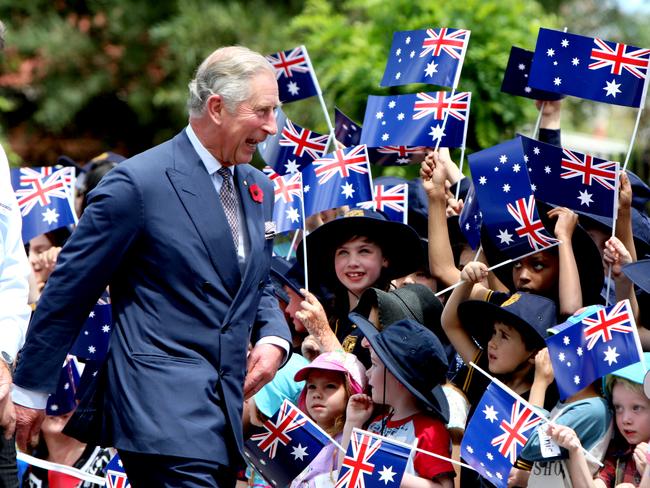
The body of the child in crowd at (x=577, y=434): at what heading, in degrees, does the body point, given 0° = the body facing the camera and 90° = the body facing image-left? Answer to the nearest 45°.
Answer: approximately 45°

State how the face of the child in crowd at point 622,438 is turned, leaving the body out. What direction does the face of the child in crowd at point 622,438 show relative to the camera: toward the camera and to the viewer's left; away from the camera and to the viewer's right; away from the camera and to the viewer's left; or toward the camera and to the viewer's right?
toward the camera and to the viewer's left

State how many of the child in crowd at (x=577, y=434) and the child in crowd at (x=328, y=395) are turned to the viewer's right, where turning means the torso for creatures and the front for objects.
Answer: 0

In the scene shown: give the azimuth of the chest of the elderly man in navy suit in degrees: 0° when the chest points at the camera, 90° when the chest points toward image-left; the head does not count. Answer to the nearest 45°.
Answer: approximately 315°

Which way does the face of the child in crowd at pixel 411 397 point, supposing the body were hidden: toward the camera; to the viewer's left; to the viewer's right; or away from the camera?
to the viewer's left

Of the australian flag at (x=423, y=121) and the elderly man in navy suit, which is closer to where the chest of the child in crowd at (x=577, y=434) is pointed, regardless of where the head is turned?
the elderly man in navy suit

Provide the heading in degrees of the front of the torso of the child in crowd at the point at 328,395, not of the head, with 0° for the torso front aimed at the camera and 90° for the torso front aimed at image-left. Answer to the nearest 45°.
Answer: approximately 45°
